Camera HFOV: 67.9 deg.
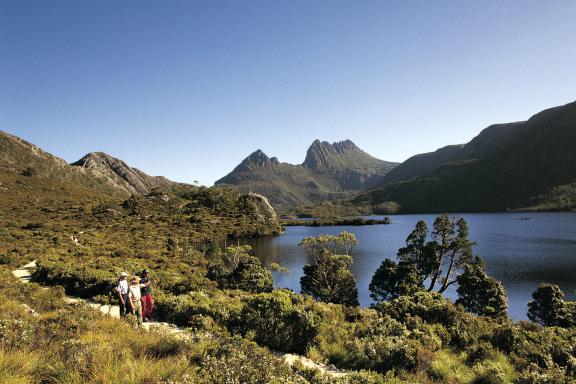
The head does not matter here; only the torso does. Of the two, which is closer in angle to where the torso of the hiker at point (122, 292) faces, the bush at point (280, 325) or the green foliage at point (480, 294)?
the bush

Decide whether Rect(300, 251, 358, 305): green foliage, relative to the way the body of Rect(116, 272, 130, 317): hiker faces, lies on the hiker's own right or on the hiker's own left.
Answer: on the hiker's own left

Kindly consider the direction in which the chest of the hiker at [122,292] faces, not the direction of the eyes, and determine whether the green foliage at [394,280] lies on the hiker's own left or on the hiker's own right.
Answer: on the hiker's own left

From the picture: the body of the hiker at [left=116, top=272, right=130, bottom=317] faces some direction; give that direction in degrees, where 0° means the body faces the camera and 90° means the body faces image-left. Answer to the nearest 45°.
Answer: approximately 315°

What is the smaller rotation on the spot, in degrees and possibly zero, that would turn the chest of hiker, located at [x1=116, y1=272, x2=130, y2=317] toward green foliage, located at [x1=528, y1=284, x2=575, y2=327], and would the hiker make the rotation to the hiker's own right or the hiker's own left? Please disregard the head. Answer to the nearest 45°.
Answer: approximately 45° to the hiker's own left

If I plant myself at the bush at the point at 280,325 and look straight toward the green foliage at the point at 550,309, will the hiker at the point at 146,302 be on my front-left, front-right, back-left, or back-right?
back-left

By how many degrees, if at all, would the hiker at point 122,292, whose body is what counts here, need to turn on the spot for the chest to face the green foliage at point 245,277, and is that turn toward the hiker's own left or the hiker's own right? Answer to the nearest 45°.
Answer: approximately 90° to the hiker's own left

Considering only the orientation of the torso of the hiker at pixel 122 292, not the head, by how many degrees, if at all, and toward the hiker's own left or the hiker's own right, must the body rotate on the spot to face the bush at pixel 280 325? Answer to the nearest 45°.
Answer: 0° — they already face it
